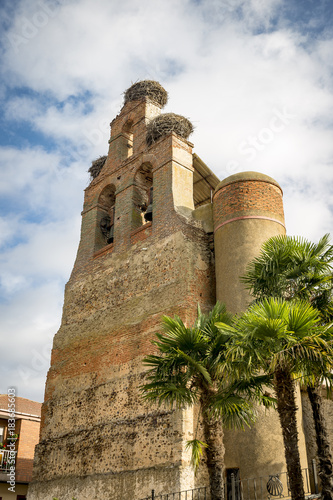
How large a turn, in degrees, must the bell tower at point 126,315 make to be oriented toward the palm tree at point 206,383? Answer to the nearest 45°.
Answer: approximately 45° to its left

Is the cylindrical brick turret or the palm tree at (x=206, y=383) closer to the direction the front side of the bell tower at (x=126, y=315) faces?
the palm tree

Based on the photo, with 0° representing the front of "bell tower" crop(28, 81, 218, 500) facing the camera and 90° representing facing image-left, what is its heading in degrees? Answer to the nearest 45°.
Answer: approximately 45°
